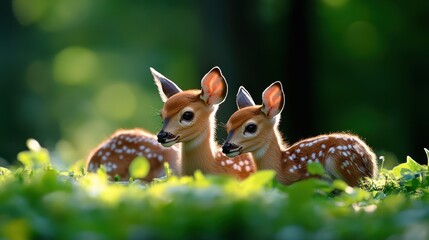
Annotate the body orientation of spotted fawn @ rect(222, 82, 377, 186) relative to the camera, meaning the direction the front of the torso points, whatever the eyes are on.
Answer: to the viewer's left
